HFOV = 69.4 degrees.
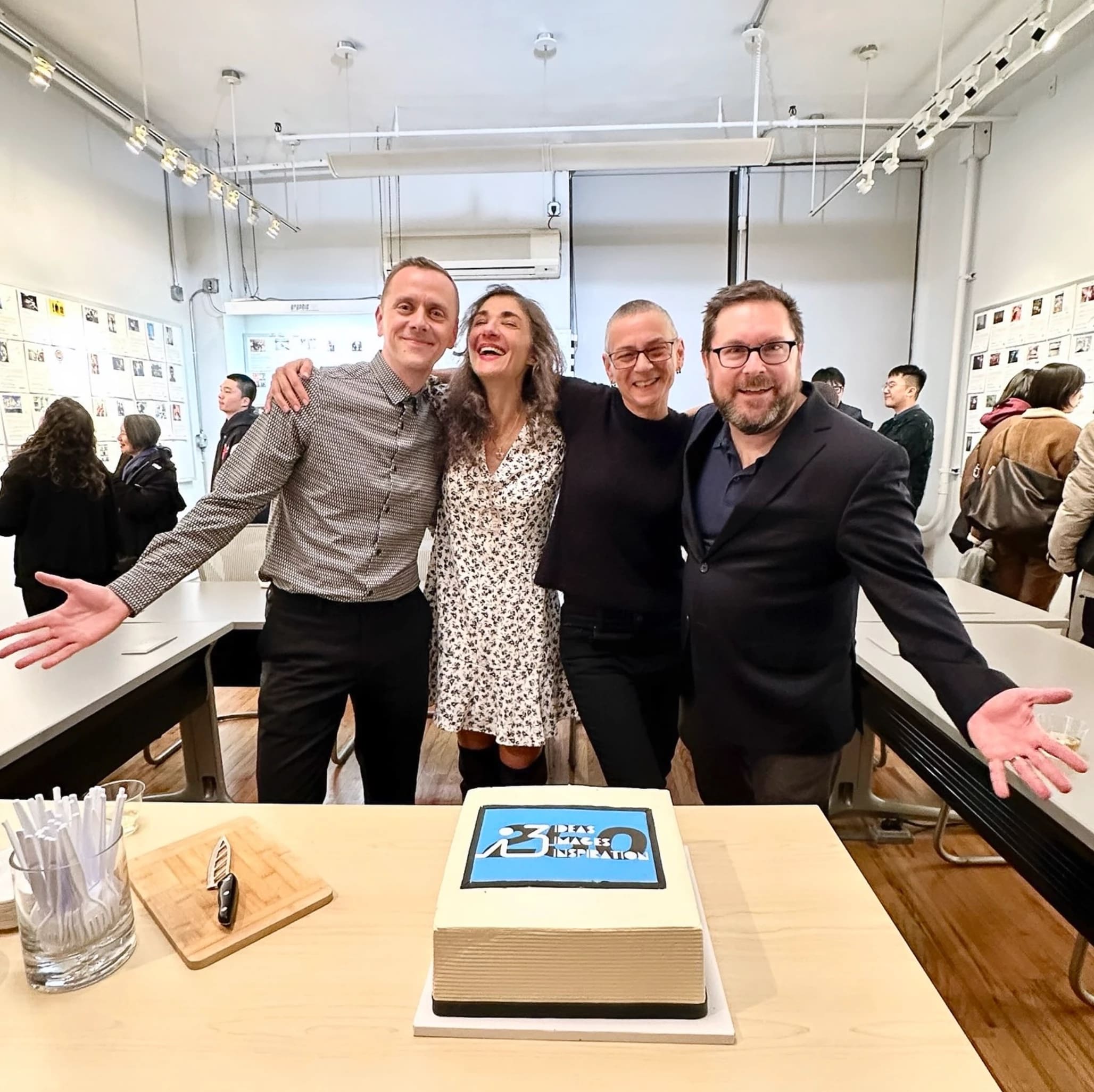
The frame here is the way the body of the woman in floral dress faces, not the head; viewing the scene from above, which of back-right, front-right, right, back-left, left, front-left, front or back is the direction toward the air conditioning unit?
back

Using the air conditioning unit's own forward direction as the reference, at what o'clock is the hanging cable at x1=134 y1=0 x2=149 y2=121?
The hanging cable is roughly at 2 o'clock from the air conditioning unit.

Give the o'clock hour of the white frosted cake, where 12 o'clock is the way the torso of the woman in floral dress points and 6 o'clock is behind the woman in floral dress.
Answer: The white frosted cake is roughly at 12 o'clock from the woman in floral dress.

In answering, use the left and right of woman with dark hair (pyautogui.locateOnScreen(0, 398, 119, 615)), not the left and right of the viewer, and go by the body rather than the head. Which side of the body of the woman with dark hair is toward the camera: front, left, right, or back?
back

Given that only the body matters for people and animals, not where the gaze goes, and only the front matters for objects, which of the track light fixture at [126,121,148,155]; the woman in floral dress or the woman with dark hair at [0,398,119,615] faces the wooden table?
the woman in floral dress

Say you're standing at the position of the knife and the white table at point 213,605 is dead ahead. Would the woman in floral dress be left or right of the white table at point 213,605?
right

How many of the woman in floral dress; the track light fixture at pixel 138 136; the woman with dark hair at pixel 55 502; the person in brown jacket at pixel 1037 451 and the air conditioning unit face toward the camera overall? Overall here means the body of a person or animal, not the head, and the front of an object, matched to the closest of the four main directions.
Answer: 2
